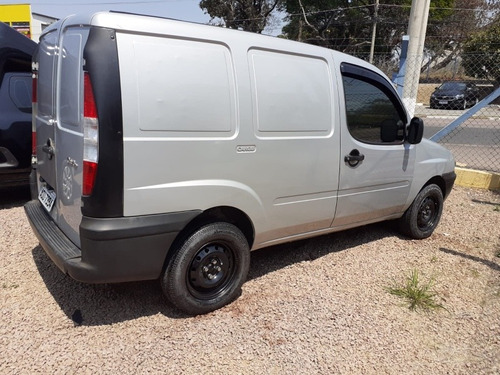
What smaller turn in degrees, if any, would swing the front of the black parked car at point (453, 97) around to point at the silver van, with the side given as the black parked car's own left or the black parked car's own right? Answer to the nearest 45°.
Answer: approximately 45° to the black parked car's own left

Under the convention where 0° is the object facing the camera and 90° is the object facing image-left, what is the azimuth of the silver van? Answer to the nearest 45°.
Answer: approximately 225°

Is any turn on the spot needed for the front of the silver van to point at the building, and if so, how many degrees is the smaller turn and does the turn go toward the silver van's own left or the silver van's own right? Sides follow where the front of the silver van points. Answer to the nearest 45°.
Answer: approximately 90° to the silver van's own left

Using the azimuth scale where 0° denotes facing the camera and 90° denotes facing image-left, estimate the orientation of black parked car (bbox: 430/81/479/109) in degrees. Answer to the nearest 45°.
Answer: approximately 45°

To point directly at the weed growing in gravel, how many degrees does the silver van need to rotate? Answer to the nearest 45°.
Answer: approximately 45° to its right

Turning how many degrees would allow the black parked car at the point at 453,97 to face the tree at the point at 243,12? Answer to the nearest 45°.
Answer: approximately 90° to its right

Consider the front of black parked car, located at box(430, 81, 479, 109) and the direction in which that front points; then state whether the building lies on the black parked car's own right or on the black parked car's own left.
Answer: on the black parked car's own right

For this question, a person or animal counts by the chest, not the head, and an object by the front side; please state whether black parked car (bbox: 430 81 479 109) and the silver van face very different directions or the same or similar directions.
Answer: very different directions

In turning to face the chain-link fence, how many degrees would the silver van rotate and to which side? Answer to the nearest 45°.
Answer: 0° — it already faces it

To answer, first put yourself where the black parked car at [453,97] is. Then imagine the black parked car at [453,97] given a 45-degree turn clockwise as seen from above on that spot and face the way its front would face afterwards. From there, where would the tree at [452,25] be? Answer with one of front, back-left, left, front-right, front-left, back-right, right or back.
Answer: right
